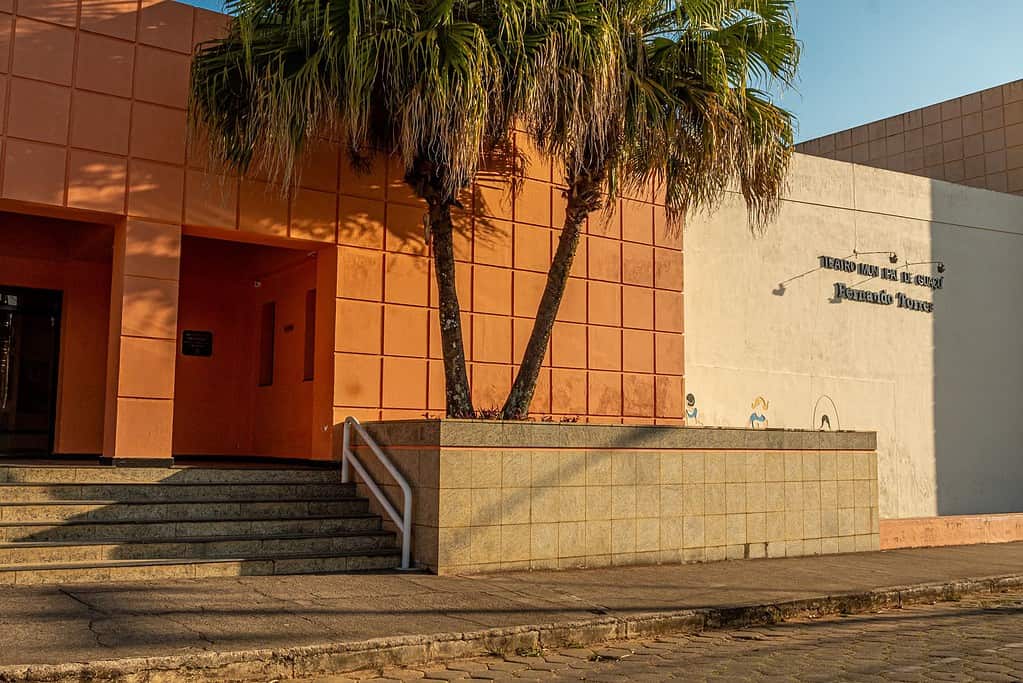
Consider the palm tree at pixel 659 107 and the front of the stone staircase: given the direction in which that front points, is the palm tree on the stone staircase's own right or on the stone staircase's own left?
on the stone staircase's own left

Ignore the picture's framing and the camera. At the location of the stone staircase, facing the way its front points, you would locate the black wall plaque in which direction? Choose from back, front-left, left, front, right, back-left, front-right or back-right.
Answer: back

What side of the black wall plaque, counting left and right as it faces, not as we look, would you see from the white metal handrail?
front

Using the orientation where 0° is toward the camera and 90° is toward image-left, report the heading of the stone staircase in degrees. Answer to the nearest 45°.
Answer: approximately 0°

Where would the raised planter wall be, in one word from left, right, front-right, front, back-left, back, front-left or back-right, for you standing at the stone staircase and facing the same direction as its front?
left

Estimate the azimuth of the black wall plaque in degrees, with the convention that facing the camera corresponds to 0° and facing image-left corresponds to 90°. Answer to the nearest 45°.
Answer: approximately 0°

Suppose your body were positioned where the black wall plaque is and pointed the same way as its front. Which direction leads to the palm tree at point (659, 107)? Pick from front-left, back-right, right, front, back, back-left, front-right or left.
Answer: front-left

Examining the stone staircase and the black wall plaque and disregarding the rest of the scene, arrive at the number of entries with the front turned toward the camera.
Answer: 2
